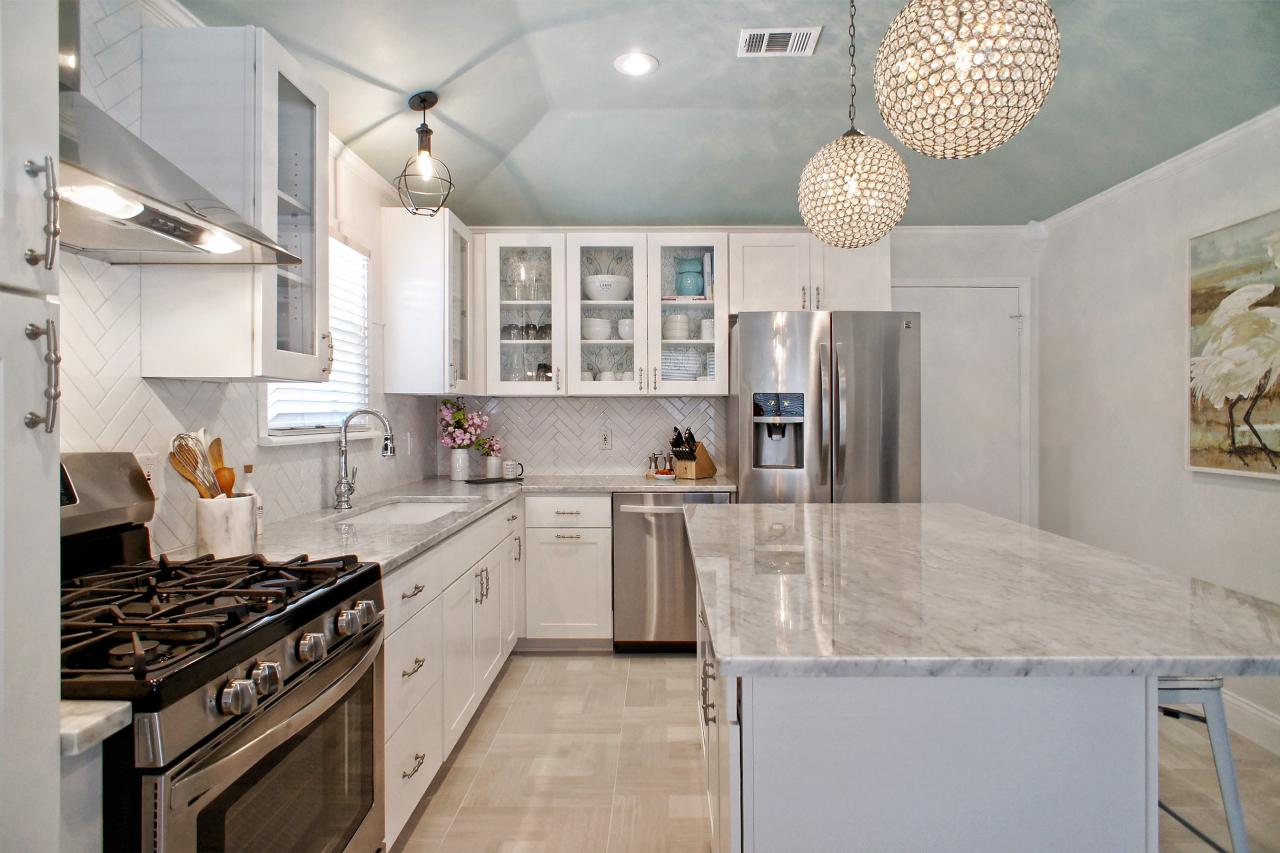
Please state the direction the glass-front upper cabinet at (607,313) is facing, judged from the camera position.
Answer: facing the viewer

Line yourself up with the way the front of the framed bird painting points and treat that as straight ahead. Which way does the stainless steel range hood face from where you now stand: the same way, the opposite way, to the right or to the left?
the opposite way

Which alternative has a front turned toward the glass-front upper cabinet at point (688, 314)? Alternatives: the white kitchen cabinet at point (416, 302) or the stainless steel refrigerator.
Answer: the white kitchen cabinet

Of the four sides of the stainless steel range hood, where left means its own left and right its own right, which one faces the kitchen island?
front

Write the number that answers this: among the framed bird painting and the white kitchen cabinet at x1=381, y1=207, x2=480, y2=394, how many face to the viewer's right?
1

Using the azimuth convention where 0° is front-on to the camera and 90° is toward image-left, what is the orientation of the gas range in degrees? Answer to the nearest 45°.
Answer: approximately 315°

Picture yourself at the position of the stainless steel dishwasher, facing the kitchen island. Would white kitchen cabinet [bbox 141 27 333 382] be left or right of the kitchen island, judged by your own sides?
right

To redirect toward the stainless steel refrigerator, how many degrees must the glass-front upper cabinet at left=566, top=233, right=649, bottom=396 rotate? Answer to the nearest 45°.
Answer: approximately 45° to its left

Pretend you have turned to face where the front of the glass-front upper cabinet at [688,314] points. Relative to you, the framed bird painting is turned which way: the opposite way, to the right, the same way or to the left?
to the right

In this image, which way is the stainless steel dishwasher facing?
toward the camera

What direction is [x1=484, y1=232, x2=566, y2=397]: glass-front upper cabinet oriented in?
toward the camera

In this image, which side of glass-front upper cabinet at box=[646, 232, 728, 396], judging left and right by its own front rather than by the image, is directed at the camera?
front

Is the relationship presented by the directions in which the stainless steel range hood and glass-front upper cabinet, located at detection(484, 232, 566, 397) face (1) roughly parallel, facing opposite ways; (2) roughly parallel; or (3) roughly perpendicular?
roughly perpendicular

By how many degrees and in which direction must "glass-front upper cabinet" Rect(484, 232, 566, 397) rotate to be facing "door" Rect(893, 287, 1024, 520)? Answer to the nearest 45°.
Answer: approximately 90° to its left
